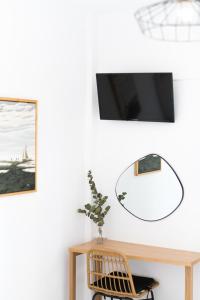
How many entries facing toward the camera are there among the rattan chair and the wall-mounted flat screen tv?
1

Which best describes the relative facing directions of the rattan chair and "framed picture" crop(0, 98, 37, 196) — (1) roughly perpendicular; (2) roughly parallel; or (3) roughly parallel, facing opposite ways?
roughly perpendicular

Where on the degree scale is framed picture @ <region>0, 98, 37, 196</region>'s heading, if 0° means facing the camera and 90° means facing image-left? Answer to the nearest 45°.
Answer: approximately 315°

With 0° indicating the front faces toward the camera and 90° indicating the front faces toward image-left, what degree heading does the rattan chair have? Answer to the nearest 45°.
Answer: approximately 225°

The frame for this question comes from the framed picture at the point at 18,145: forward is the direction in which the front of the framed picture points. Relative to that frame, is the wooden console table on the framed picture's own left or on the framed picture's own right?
on the framed picture's own left

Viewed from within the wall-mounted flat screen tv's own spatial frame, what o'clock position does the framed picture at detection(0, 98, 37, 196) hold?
The framed picture is roughly at 2 o'clock from the wall-mounted flat screen tv.
